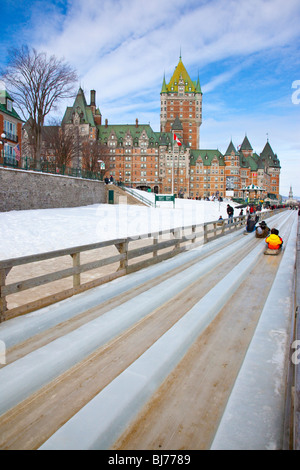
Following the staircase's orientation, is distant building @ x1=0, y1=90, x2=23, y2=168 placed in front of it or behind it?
behind

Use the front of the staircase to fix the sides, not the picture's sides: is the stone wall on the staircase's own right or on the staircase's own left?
on the staircase's own right

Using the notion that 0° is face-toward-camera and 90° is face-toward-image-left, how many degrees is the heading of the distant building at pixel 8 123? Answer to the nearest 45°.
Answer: approximately 315°

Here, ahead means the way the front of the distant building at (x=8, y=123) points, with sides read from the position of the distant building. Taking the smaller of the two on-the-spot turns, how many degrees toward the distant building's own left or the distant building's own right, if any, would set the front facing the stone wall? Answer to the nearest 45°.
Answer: approximately 45° to the distant building's own right
